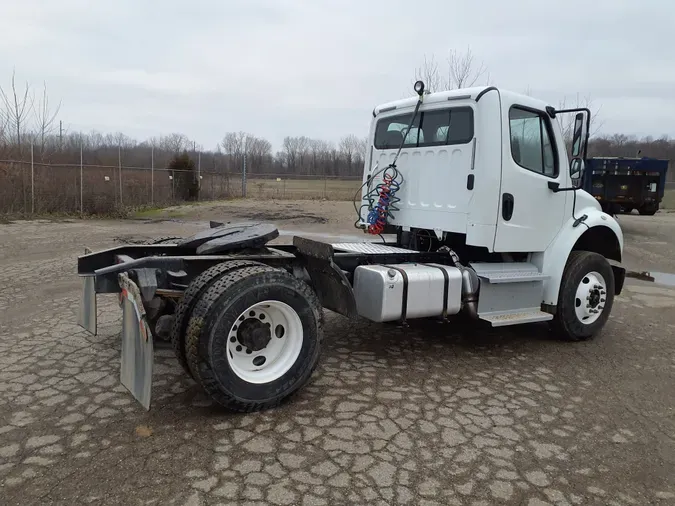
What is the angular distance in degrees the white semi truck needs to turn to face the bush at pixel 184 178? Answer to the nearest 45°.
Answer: approximately 45° to its left

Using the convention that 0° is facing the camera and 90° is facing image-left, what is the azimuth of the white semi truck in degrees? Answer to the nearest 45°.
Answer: approximately 225°

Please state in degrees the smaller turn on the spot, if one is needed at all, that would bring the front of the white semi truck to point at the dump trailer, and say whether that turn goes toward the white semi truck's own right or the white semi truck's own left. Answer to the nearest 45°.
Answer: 0° — it already faces it

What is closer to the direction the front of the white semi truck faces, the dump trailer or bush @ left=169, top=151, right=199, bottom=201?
the dump trailer

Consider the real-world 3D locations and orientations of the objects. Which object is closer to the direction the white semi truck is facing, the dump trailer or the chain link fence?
the dump trailer

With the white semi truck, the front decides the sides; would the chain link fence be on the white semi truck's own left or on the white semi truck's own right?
on the white semi truck's own left
